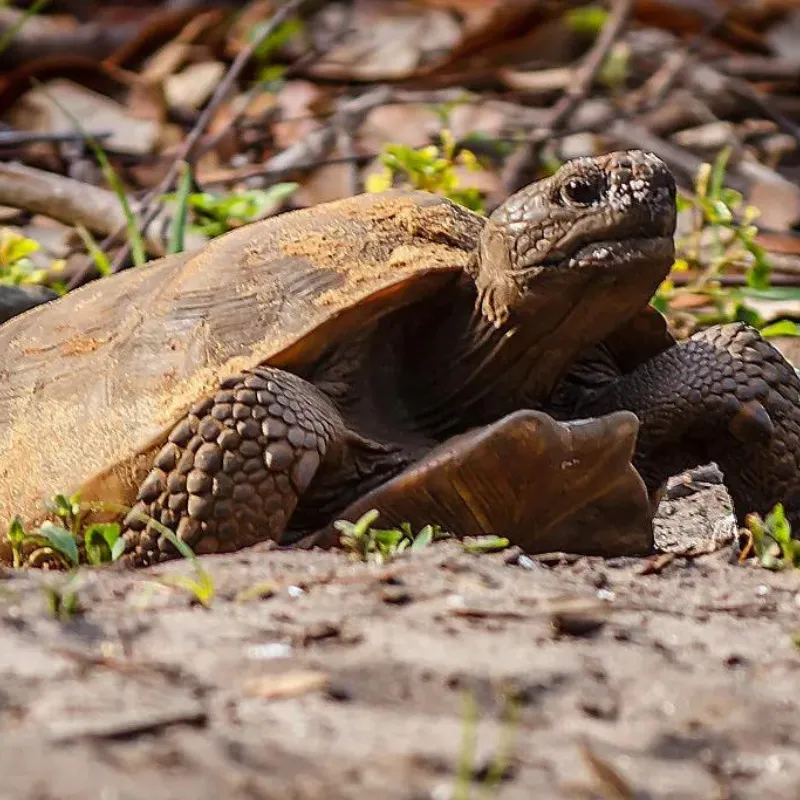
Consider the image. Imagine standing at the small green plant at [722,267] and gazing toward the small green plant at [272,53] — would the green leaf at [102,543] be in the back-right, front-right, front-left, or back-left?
back-left

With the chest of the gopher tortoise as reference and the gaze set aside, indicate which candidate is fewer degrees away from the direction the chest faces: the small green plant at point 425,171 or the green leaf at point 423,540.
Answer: the green leaf

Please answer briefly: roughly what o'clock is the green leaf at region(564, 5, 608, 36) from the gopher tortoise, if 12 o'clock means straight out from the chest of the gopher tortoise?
The green leaf is roughly at 8 o'clock from the gopher tortoise.

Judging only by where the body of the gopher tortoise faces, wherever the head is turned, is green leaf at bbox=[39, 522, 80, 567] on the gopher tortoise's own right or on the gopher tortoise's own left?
on the gopher tortoise's own right

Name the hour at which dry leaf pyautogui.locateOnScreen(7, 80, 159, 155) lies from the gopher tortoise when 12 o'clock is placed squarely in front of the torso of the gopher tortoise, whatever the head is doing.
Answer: The dry leaf is roughly at 7 o'clock from the gopher tortoise.

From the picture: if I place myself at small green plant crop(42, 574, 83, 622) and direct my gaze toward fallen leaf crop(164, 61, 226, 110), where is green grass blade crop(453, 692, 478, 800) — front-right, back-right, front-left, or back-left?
back-right

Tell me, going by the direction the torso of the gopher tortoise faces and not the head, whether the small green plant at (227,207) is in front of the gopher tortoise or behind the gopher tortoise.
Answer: behind

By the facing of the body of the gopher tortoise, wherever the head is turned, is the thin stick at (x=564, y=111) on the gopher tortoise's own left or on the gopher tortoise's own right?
on the gopher tortoise's own left

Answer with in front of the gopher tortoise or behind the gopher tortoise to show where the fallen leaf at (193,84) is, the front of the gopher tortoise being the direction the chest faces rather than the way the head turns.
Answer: behind

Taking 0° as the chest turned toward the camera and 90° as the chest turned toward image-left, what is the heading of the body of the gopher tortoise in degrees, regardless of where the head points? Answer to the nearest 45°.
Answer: approximately 315°
